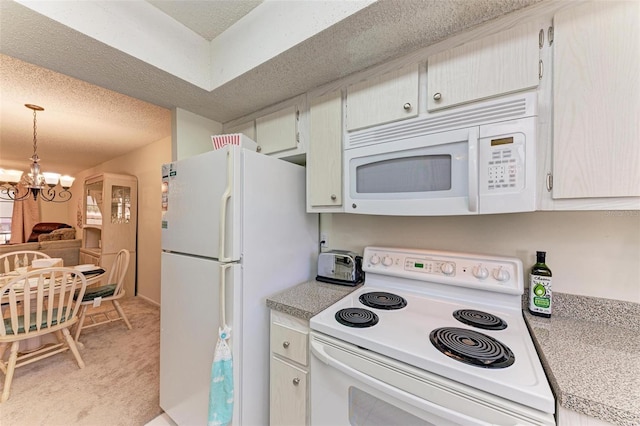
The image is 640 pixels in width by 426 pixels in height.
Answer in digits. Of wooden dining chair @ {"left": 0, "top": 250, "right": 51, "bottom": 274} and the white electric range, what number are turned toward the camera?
2

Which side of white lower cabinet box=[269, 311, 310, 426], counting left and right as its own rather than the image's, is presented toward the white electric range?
left

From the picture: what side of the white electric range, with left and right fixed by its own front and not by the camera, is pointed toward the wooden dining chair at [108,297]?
right

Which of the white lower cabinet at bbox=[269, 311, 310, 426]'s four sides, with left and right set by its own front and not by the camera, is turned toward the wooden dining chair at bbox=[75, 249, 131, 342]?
right

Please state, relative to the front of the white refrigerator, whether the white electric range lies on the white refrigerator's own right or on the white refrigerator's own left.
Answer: on the white refrigerator's own left

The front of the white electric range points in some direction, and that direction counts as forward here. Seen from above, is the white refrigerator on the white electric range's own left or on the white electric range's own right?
on the white electric range's own right

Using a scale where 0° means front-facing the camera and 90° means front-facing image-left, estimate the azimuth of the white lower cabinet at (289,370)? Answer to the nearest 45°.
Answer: approximately 45°

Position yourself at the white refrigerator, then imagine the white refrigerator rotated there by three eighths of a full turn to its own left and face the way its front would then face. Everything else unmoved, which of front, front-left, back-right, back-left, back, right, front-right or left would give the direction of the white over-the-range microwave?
front-right

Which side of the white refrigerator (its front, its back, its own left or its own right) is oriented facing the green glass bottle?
left

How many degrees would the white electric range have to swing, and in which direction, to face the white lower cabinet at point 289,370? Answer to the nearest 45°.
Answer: approximately 90° to its right
